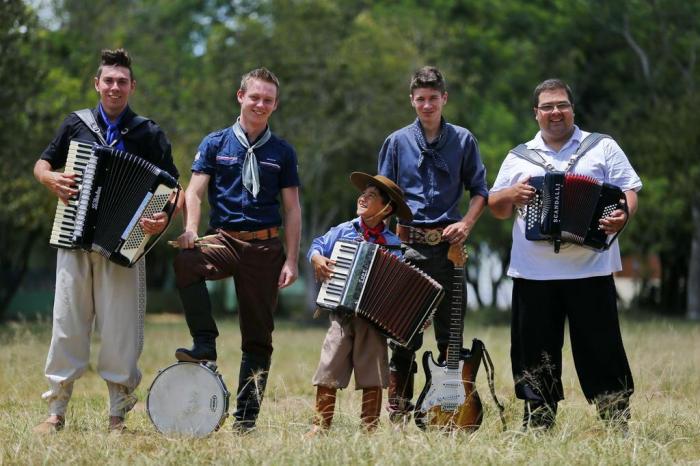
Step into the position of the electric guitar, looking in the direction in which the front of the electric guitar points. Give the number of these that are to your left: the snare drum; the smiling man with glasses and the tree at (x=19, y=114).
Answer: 1

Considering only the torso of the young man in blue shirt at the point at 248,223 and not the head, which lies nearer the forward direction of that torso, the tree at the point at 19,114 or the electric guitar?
the electric guitar

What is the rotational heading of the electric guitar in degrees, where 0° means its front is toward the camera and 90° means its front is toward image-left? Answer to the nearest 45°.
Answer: approximately 0°

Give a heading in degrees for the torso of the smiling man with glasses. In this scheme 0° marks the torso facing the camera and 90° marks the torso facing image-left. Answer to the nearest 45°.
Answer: approximately 0°

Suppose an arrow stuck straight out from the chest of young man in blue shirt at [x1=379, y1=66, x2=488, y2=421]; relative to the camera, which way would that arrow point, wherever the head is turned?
toward the camera

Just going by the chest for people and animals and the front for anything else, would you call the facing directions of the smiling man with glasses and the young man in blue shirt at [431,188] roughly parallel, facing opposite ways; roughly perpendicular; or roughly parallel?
roughly parallel

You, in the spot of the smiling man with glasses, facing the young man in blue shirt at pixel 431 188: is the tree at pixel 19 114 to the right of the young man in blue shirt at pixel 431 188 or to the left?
right

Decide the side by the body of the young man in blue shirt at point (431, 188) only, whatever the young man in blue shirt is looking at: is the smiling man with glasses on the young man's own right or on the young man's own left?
on the young man's own left

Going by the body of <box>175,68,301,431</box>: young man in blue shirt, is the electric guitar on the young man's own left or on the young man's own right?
on the young man's own left

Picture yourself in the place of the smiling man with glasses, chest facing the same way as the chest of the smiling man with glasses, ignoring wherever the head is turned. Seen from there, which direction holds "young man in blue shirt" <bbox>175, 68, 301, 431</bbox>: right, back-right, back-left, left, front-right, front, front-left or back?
right

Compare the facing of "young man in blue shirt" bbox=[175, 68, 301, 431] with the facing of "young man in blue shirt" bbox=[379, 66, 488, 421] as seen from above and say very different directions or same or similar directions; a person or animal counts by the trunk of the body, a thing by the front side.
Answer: same or similar directions

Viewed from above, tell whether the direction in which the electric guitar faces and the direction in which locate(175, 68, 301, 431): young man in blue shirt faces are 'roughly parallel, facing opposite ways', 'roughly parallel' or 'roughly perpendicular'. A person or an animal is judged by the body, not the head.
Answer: roughly parallel

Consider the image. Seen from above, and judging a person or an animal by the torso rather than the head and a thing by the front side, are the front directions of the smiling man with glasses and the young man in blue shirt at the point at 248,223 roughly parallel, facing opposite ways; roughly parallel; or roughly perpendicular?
roughly parallel
